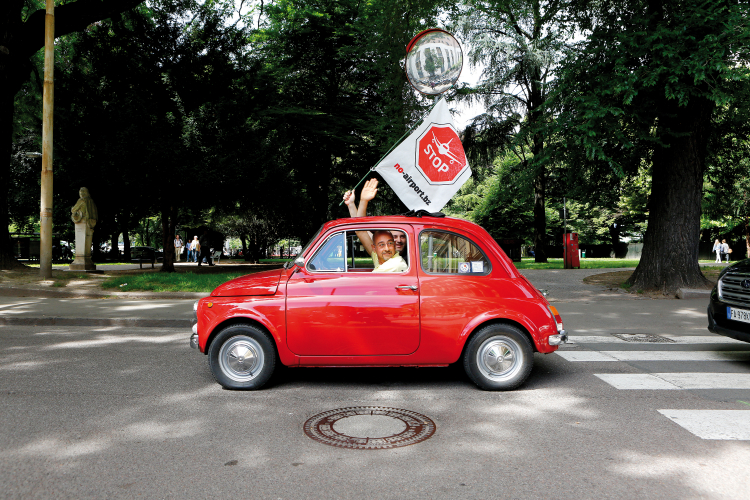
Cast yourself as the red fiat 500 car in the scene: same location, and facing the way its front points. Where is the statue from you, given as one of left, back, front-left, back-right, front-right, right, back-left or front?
front-right

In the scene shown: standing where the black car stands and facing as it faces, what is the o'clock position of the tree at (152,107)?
The tree is roughly at 2 o'clock from the black car.

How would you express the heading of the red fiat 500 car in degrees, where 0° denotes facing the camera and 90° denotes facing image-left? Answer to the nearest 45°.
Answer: approximately 90°

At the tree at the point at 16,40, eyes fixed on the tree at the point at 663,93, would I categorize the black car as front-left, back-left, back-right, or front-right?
front-right

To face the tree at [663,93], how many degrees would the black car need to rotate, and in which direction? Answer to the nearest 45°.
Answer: approximately 135° to its right

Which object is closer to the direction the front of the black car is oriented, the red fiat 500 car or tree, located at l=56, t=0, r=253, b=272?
the red fiat 500 car

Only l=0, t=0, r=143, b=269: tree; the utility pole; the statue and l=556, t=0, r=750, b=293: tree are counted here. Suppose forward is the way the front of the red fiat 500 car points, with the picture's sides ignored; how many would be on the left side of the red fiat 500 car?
0

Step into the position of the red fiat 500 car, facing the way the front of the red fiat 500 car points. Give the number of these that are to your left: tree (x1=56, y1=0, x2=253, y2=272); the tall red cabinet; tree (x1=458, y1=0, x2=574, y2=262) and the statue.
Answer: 0

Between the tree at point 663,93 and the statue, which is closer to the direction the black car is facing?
the statue

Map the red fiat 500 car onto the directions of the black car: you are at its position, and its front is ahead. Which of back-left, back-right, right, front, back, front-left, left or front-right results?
front

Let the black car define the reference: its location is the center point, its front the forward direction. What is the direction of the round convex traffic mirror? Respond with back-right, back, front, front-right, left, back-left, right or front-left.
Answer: front-right

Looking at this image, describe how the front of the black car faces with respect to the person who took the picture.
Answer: facing the viewer and to the left of the viewer

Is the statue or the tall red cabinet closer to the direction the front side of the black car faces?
the statue

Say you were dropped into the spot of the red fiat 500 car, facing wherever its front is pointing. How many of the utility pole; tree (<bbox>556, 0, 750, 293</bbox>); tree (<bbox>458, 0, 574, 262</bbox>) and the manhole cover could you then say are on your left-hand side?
1

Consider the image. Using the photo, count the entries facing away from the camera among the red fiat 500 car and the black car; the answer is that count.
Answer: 0

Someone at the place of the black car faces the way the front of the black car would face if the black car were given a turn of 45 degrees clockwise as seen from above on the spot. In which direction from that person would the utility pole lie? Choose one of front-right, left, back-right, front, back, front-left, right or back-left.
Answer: front

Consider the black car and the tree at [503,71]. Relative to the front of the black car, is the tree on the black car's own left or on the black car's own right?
on the black car's own right

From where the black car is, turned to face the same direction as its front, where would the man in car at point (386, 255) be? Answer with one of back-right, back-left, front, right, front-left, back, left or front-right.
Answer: front

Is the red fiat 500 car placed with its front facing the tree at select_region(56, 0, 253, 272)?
no
